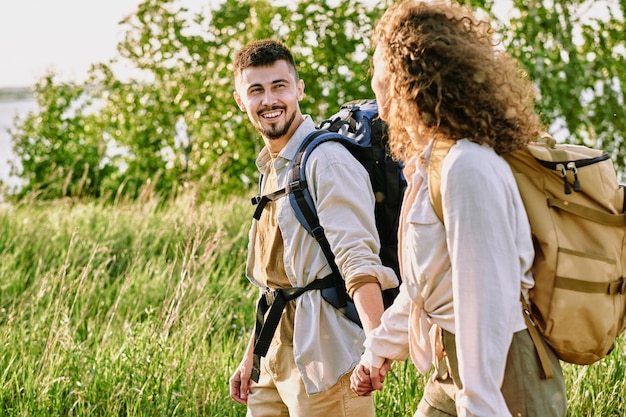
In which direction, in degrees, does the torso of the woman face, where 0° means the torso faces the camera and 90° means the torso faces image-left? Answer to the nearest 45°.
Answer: approximately 90°

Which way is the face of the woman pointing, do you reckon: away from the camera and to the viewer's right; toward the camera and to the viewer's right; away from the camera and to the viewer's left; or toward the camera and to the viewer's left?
away from the camera and to the viewer's left

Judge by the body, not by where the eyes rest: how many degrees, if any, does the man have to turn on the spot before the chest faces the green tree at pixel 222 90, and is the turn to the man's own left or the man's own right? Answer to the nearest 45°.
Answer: approximately 135° to the man's own right

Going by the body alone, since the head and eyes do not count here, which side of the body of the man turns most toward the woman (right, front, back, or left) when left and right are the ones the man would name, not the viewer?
left

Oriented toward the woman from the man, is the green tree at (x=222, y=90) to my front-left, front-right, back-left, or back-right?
back-left

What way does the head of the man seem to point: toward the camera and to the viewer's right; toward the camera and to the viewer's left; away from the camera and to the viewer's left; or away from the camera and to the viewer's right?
toward the camera and to the viewer's right

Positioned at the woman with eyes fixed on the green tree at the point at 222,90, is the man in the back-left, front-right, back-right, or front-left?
front-left

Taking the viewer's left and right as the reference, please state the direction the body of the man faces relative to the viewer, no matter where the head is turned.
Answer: facing the viewer and to the left of the viewer
